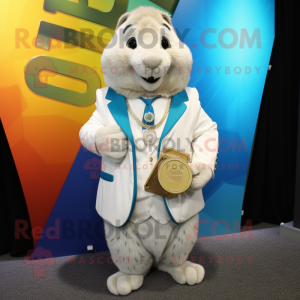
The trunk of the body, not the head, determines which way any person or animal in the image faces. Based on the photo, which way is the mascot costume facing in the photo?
toward the camera
